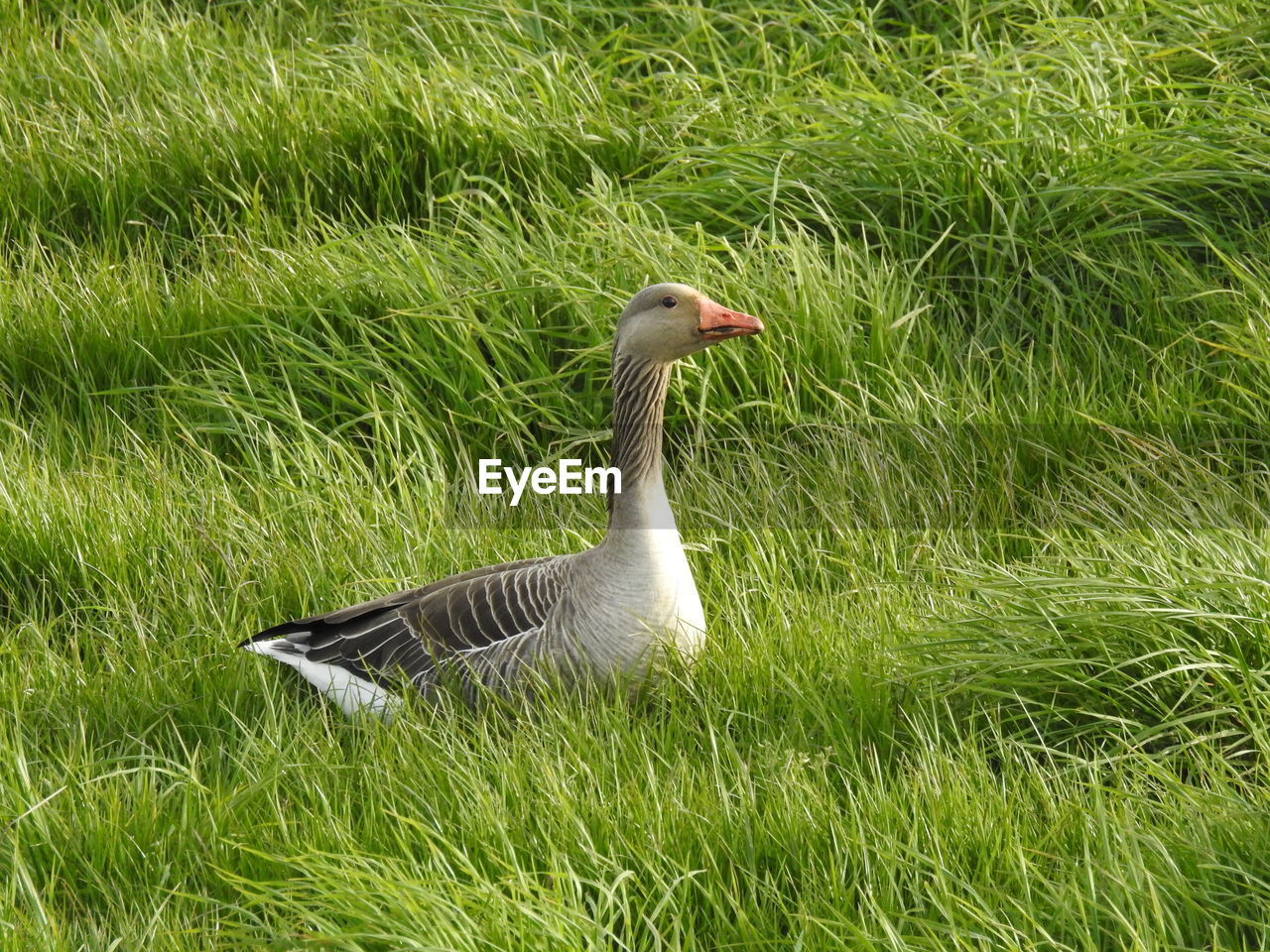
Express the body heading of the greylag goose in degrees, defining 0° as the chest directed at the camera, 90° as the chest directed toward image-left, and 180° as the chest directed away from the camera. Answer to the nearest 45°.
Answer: approximately 270°
